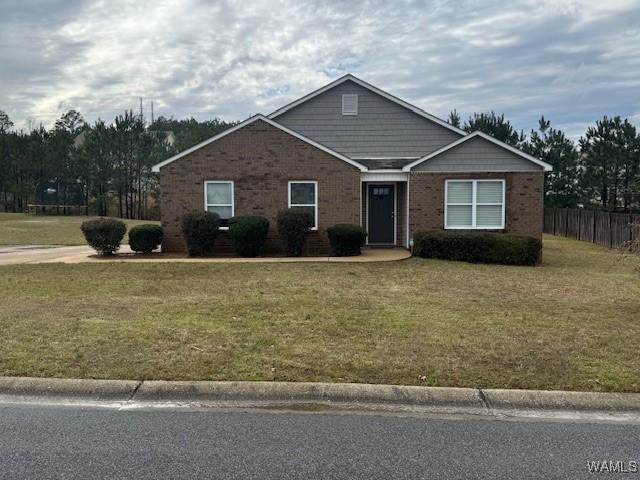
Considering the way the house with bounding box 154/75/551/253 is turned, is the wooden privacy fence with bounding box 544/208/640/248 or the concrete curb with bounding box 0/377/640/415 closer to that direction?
the concrete curb

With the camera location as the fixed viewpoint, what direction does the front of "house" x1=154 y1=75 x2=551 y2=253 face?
facing the viewer

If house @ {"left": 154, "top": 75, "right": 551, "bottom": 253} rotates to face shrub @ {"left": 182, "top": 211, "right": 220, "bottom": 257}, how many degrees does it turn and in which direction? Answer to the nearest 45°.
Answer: approximately 90° to its right

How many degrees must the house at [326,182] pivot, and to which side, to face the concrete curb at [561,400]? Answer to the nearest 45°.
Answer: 0° — it already faces it

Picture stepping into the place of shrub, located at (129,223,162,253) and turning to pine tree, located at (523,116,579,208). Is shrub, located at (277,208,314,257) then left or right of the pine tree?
right

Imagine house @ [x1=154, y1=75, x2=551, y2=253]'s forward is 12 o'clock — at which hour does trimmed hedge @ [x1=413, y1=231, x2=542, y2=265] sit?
The trimmed hedge is roughly at 10 o'clock from the house.

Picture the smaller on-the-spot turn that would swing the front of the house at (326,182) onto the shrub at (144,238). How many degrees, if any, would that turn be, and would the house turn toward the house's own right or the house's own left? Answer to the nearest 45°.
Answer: approximately 90° to the house's own right

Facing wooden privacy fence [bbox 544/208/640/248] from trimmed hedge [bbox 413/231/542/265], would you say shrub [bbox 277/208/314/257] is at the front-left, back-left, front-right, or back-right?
back-left

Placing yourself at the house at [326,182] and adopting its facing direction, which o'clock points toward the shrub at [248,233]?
The shrub is roughly at 2 o'clock from the house.

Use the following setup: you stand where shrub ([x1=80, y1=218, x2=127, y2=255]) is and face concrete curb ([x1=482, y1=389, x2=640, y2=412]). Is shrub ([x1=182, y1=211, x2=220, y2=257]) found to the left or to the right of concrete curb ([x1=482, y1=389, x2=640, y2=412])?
left

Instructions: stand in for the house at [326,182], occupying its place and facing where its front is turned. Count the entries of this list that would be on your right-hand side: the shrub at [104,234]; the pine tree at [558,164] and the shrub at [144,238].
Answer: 2

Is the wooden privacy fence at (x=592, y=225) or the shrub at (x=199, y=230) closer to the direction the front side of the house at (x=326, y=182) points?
the shrub

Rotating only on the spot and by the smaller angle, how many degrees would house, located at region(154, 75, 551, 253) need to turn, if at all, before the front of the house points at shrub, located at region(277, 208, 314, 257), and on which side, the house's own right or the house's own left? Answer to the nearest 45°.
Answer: approximately 45° to the house's own right

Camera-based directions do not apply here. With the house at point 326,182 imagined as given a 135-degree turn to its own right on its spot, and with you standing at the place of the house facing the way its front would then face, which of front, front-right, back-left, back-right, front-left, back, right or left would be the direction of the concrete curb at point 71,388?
back-left

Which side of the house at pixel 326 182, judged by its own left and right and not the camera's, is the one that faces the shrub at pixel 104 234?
right

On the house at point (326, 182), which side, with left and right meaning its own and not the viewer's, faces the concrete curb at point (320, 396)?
front
